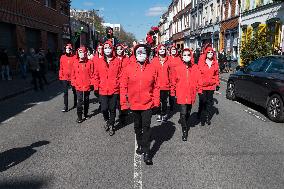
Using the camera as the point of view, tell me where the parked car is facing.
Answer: facing away from the viewer and to the left of the viewer

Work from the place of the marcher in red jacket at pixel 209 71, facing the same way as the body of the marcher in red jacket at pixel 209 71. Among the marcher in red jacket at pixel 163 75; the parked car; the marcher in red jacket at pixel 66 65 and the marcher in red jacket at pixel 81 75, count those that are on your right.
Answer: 3

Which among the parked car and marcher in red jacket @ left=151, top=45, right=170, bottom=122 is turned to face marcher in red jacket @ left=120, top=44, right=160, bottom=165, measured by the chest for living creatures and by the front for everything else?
marcher in red jacket @ left=151, top=45, right=170, bottom=122

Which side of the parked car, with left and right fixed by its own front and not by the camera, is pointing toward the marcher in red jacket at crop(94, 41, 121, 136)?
left

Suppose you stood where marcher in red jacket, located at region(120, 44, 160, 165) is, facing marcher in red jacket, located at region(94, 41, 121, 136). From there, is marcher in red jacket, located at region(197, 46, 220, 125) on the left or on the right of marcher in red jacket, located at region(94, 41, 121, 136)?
right

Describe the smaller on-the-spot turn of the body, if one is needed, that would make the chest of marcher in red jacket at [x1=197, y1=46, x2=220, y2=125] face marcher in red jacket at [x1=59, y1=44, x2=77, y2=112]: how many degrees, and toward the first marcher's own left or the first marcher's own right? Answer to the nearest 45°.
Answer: approximately 90° to the first marcher's own right

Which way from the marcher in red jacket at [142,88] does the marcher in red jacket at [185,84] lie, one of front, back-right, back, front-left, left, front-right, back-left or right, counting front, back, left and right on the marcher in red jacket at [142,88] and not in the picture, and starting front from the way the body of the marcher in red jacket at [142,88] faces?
back-left

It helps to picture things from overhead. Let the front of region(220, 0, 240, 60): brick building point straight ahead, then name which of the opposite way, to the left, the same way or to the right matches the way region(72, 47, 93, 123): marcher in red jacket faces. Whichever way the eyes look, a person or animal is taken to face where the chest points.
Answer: to the left
